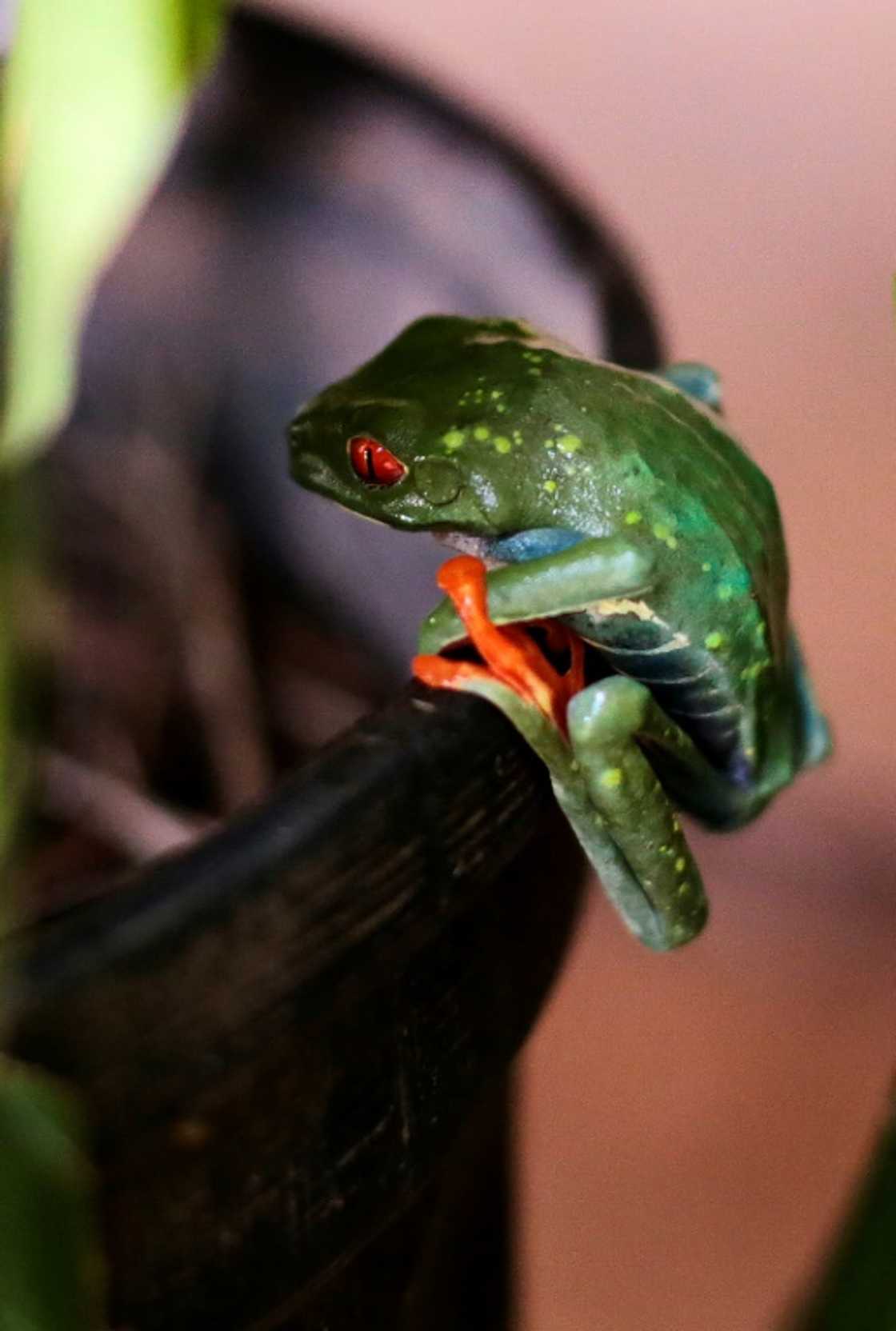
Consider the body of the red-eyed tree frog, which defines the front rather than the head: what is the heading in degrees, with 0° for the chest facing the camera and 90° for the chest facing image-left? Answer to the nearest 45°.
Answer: approximately 90°
